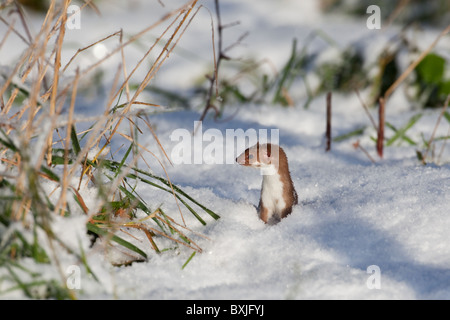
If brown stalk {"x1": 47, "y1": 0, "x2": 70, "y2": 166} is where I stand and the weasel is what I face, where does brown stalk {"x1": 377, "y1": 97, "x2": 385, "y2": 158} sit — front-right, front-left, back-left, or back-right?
front-left

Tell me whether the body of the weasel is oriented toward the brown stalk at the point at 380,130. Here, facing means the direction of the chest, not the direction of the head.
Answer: no

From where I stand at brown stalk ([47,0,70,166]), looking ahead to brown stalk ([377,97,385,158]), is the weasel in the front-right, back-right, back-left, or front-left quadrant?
front-right

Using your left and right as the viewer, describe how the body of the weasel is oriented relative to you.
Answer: facing the viewer and to the left of the viewer
